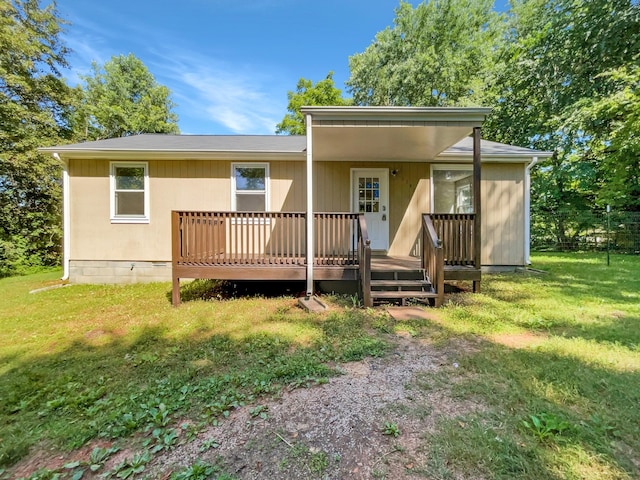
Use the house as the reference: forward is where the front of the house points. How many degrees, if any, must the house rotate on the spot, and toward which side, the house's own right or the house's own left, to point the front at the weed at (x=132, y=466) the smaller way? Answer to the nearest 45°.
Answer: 0° — it already faces it

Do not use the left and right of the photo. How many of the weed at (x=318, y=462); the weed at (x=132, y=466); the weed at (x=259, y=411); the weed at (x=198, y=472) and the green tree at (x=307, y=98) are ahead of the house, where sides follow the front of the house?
4

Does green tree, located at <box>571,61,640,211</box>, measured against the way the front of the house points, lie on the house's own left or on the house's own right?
on the house's own left

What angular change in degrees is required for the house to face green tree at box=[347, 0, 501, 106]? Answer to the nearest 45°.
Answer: approximately 135° to its left

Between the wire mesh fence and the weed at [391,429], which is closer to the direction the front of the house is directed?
the weed

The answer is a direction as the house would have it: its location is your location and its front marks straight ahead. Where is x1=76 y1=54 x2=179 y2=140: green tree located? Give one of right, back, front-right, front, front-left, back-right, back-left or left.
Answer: back-right

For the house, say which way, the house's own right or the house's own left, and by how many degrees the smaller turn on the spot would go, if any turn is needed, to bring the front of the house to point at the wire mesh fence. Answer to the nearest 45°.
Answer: approximately 90° to the house's own left

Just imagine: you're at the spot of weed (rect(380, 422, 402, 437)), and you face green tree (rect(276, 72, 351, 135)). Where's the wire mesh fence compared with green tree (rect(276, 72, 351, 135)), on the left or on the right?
right

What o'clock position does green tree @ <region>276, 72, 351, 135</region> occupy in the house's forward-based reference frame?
The green tree is roughly at 6 o'clock from the house.

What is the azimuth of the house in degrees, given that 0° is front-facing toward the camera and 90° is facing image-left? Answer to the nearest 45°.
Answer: approximately 0°

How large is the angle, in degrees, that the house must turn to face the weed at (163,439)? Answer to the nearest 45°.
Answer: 0° — it already faces it

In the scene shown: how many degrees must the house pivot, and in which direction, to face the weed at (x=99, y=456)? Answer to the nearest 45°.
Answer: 0° — it already faces it
